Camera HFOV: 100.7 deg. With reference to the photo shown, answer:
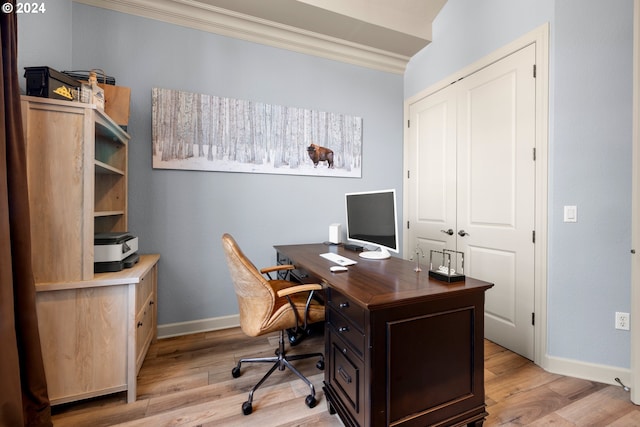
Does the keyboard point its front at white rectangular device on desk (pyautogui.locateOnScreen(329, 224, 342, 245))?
no

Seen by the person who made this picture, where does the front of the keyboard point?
facing the viewer and to the left of the viewer

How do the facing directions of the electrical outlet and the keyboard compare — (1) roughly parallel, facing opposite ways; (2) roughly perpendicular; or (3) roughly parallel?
roughly parallel

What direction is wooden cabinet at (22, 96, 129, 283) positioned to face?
to the viewer's right

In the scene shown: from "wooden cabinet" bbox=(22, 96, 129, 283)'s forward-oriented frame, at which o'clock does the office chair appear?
The office chair is roughly at 1 o'clock from the wooden cabinet.

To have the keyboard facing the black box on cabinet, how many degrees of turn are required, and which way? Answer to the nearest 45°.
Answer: approximately 45° to its right

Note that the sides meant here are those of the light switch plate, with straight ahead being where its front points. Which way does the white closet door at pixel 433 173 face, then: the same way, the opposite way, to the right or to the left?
the same way

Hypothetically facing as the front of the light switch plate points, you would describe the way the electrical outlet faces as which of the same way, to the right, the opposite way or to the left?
the same way

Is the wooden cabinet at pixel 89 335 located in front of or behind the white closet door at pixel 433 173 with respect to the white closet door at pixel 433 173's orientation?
in front

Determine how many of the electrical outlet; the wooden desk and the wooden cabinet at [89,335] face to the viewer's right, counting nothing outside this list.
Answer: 1

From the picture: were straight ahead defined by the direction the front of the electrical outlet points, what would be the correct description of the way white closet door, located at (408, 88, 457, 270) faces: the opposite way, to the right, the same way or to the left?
the same way

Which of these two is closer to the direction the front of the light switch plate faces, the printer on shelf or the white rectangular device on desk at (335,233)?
the printer on shelf

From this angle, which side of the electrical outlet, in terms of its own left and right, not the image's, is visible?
front

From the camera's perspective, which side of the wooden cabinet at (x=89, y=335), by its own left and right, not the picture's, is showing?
right

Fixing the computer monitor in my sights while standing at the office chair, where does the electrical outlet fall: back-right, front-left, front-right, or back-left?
front-right

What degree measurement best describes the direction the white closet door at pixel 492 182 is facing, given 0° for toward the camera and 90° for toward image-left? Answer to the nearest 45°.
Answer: approximately 45°

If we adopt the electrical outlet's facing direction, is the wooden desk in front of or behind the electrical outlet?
in front

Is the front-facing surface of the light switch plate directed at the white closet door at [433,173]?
no
